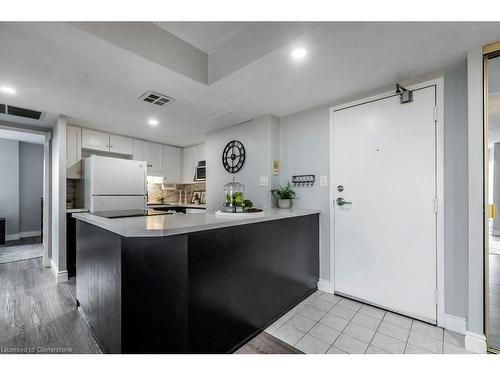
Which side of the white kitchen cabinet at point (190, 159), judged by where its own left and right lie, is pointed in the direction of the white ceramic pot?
left

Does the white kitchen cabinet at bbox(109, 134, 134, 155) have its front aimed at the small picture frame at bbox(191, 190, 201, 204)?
no

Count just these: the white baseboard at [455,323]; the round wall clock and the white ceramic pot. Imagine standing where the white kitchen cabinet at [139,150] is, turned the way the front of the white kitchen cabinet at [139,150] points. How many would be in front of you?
3

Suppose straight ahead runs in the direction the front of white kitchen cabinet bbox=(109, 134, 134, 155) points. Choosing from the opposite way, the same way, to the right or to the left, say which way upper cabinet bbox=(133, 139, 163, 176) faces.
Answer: the same way

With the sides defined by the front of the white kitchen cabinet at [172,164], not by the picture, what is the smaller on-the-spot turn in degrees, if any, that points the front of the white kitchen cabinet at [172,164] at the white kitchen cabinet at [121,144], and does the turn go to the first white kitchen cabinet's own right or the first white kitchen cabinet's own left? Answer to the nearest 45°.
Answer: approximately 45° to the first white kitchen cabinet's own right

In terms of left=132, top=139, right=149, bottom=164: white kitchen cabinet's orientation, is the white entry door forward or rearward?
forward

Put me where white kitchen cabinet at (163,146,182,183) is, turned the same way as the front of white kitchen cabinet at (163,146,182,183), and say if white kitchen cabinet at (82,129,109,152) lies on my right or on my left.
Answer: on my right

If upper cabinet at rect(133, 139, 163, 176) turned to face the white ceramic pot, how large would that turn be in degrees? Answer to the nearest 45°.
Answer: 0° — it already faces it

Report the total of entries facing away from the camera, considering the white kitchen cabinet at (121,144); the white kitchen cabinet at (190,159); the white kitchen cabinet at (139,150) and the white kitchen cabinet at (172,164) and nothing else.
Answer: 0

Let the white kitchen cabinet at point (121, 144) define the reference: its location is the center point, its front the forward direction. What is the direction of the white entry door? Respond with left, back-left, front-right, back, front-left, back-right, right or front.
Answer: front

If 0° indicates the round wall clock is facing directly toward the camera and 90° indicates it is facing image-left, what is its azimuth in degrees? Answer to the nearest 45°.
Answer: approximately 45°

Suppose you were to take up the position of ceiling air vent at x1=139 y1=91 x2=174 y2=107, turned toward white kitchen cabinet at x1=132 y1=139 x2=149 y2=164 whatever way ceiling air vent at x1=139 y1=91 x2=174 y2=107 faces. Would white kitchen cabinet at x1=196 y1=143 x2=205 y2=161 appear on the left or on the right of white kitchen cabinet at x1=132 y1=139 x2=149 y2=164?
right

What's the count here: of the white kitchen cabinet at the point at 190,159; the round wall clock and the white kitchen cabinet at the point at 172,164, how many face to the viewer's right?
0

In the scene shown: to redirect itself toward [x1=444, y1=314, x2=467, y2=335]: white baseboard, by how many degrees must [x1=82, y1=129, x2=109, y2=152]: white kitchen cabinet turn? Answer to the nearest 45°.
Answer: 0° — it already faces it

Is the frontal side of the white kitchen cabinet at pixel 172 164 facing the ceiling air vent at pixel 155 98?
yes

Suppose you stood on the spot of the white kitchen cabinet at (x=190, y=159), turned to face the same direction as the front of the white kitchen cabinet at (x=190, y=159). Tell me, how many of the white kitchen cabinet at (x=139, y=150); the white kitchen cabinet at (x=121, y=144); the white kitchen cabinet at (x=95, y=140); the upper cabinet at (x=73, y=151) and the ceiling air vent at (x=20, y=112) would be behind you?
0

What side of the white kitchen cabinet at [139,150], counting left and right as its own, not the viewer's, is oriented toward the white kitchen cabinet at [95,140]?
right
